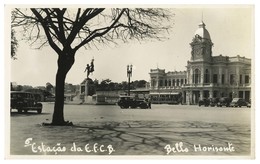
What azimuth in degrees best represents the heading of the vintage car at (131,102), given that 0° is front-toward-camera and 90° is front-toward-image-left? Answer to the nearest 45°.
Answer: approximately 270°

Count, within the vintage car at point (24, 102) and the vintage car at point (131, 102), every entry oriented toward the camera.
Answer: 0

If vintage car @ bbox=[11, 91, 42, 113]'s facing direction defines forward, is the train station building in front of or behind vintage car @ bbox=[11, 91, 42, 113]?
in front

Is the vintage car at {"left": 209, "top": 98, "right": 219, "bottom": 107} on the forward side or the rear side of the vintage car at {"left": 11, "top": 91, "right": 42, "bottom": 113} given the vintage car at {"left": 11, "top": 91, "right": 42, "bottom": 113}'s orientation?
on the forward side

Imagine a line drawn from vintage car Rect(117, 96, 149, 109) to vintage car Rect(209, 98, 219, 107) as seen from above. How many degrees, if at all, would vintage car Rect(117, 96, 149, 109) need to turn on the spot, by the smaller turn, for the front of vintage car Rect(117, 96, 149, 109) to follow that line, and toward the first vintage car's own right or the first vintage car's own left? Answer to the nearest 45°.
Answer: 0° — it already faces it
